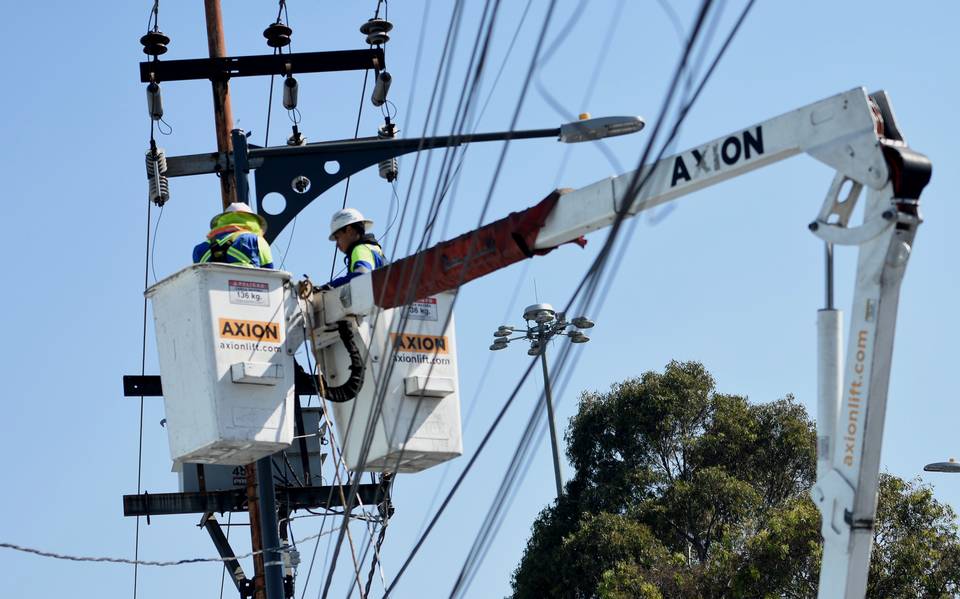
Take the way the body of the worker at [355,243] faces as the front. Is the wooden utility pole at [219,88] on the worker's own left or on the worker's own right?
on the worker's own right

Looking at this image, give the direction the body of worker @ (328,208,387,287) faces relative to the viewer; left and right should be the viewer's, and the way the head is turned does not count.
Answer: facing to the left of the viewer

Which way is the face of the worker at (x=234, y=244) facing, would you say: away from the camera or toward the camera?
away from the camera

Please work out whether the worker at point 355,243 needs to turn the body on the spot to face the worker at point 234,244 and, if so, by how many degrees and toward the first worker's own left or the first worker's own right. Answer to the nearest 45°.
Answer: approximately 45° to the first worker's own left

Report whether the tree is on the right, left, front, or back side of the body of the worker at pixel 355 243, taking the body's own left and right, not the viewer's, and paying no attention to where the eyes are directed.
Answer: right
